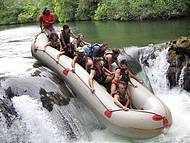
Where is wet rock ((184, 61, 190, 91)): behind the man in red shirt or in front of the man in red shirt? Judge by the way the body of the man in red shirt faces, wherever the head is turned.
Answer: in front

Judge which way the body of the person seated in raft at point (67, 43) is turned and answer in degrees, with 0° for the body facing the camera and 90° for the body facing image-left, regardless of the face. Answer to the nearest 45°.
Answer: approximately 315°

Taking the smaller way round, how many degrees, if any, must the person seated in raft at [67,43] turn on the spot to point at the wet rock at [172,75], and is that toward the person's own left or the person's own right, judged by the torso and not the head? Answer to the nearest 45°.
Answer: approximately 45° to the person's own left

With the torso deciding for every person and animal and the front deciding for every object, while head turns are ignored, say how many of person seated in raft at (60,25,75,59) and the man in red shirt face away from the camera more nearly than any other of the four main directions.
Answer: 0

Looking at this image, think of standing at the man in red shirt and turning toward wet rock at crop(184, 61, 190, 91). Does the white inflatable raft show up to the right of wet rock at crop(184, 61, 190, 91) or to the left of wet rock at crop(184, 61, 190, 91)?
right

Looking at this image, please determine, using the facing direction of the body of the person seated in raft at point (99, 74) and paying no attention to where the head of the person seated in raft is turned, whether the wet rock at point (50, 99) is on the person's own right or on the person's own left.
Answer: on the person's own right

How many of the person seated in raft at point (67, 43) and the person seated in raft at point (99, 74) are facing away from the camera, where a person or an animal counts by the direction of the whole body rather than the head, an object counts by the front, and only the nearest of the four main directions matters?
0

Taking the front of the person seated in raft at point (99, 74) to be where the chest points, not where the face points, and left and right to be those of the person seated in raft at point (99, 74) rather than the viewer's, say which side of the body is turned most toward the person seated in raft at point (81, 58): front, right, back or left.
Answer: back

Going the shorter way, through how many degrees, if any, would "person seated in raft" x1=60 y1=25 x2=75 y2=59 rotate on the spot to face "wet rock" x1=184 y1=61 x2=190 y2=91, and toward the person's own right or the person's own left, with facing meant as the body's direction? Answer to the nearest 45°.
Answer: approximately 45° to the person's own left

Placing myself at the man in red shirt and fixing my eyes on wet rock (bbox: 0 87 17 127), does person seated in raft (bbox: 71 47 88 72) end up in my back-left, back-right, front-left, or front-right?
front-left

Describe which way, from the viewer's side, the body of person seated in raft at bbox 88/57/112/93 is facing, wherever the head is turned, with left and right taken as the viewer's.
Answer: facing the viewer and to the right of the viewer

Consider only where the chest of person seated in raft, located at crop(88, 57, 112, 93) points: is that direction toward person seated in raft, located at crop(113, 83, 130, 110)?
yes
